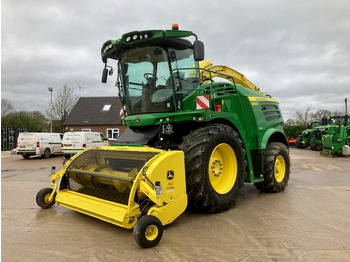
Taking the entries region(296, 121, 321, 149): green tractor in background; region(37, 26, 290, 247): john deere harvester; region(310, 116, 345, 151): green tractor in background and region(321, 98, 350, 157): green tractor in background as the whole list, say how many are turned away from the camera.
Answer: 0

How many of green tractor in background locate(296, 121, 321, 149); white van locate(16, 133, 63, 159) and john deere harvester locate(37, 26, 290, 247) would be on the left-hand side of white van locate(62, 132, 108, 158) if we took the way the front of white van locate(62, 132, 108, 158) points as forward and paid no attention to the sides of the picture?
1

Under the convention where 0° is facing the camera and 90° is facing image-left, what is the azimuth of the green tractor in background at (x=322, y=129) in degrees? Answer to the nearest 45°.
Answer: approximately 45°

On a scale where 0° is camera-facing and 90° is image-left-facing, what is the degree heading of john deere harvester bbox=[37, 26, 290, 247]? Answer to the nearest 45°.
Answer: approximately 45°

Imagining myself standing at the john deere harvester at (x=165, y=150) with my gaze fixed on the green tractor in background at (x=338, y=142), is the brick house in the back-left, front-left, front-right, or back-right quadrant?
front-left

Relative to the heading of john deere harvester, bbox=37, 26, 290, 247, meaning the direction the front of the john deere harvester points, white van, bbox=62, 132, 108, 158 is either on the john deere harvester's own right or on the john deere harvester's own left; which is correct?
on the john deere harvester's own right

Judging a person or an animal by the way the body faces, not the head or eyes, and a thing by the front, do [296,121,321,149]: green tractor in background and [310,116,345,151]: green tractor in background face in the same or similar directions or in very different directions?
same or similar directions

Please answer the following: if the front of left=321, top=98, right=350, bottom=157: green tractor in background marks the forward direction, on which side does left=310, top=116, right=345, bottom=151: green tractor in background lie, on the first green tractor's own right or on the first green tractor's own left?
on the first green tractor's own right

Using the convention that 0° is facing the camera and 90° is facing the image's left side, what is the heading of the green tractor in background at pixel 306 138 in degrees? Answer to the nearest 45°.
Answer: approximately 45°

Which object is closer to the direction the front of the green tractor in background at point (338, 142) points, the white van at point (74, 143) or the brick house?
the white van

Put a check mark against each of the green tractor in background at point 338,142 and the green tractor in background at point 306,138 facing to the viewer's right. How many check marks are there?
0

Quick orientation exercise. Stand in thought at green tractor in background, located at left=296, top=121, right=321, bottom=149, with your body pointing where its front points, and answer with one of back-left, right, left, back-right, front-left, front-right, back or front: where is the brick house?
front-right

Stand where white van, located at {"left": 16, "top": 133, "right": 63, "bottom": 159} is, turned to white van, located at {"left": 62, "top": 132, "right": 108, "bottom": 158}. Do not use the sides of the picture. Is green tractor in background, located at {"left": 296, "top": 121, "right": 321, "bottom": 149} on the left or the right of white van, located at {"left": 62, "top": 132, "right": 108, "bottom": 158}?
left

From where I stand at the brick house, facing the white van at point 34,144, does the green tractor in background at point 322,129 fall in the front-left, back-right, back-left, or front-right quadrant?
front-left

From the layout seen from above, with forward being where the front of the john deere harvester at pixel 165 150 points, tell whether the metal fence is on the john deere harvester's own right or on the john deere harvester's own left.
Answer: on the john deere harvester's own right
